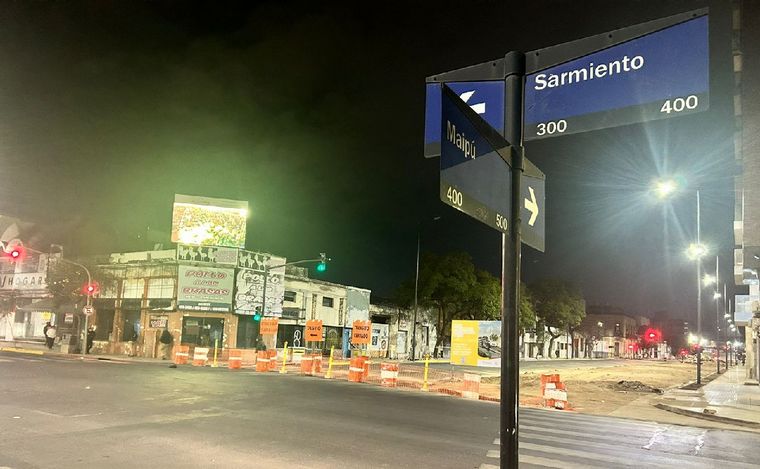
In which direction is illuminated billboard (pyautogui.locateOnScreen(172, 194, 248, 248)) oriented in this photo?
toward the camera

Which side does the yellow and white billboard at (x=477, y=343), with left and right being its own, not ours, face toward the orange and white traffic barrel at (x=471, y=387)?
front

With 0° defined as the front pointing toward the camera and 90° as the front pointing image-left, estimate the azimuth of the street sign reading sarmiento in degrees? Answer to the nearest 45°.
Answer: approximately 45°

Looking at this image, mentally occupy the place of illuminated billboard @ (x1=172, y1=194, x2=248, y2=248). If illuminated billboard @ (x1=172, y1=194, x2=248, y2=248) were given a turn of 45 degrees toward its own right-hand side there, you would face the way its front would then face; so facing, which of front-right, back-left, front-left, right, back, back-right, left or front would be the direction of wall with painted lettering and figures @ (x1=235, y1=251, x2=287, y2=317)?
left

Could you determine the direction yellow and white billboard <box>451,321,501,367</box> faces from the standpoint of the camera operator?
facing the viewer

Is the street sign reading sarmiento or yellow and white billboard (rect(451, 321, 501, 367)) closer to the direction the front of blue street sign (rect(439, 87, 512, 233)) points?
the street sign reading sarmiento

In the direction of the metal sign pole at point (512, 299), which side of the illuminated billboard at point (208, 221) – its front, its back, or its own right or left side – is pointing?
front

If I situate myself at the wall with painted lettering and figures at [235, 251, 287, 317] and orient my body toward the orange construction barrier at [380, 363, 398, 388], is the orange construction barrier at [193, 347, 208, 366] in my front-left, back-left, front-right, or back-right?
front-right

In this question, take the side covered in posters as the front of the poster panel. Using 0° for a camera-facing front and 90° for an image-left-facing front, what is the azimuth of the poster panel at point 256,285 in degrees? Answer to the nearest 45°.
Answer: approximately 0°

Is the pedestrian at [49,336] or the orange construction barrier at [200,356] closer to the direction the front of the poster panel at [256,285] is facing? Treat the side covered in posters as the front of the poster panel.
the orange construction barrier
